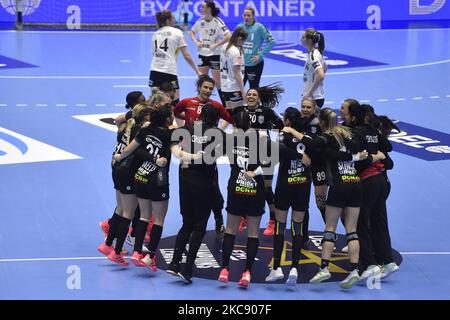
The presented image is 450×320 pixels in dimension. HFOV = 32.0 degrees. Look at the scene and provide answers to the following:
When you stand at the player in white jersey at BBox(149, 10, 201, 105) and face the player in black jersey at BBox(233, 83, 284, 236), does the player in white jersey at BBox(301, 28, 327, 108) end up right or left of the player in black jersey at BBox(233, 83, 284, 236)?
left

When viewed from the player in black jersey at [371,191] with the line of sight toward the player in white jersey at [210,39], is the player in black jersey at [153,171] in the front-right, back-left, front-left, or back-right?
front-left

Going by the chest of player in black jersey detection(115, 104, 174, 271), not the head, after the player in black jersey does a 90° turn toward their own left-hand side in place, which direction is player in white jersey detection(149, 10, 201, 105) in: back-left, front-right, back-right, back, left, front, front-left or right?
front-right

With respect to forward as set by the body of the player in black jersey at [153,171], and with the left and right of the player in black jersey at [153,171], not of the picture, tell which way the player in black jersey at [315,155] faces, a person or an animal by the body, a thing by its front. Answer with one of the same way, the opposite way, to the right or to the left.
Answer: the opposite way

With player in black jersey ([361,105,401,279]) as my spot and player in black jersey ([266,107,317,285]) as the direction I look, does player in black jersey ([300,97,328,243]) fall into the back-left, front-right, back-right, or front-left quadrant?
front-right

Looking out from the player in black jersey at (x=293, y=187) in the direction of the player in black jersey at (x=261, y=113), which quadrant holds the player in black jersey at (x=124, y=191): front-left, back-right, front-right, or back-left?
front-left

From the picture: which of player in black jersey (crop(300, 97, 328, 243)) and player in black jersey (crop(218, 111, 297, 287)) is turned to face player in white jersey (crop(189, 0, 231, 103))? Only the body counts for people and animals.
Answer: player in black jersey (crop(218, 111, 297, 287))

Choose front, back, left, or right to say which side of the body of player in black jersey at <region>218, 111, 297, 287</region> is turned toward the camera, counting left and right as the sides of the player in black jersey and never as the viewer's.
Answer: back

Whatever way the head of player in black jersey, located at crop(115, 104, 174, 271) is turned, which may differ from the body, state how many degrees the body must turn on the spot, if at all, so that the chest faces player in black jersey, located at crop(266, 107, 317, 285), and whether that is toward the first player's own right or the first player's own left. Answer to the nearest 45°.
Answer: approximately 45° to the first player's own right

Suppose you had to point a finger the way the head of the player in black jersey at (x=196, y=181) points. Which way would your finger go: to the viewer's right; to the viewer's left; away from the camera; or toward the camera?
away from the camera

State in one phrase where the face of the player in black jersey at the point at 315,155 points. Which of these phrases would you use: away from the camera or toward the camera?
toward the camera

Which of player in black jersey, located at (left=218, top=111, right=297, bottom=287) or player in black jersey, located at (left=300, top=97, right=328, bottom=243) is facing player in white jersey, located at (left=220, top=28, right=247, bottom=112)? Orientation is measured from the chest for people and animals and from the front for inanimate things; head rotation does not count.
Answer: player in black jersey, located at (left=218, top=111, right=297, bottom=287)
